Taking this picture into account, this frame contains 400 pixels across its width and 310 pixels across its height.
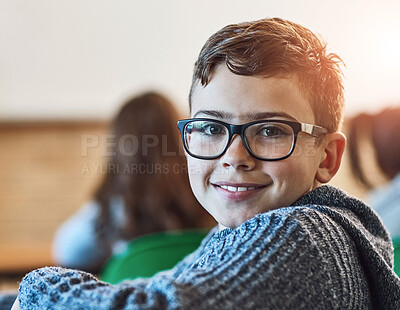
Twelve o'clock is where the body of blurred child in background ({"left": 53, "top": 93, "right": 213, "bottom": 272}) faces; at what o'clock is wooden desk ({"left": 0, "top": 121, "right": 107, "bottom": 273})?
The wooden desk is roughly at 11 o'clock from the blurred child in background.

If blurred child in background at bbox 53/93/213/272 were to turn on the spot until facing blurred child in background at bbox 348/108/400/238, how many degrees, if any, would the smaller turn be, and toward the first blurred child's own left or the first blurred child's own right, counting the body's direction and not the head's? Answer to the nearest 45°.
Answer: approximately 90° to the first blurred child's own right

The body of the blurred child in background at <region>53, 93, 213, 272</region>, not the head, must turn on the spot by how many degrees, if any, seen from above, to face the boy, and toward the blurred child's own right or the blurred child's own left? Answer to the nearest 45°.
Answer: approximately 180°

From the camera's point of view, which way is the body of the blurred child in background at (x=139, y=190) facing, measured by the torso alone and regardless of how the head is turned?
away from the camera

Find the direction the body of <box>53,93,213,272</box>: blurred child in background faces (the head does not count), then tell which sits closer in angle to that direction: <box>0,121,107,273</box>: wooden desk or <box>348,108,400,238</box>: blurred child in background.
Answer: the wooden desk

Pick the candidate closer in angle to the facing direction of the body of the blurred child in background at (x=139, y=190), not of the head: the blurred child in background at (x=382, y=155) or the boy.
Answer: the blurred child in background
